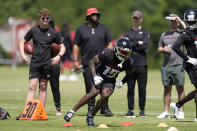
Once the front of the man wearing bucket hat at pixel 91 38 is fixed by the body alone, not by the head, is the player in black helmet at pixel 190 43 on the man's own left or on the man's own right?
on the man's own left

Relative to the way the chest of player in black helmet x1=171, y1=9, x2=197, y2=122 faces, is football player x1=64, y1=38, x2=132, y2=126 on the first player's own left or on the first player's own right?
on the first player's own right

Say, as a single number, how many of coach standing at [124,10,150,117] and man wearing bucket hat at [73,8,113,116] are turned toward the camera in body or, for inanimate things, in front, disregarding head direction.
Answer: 2

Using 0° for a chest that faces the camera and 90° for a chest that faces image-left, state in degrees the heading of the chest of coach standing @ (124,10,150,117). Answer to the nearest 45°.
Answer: approximately 0°

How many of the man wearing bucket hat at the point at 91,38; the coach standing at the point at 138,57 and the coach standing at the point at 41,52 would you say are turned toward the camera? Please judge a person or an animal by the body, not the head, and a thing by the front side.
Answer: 3

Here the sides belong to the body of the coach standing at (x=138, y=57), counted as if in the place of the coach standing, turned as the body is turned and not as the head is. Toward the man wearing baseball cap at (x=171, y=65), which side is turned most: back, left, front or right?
left

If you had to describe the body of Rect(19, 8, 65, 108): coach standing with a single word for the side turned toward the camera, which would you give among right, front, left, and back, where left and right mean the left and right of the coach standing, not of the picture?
front

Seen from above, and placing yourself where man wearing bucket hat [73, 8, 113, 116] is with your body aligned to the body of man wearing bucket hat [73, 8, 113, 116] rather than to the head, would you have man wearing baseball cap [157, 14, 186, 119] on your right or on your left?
on your left

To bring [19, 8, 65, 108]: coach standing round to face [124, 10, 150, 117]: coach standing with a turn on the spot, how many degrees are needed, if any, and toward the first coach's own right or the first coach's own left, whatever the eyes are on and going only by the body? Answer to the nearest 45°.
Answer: approximately 90° to the first coach's own left

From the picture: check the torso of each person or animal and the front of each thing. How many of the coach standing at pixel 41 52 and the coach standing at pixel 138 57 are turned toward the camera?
2

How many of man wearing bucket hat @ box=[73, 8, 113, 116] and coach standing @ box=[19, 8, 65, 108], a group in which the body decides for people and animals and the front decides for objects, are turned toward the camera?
2
